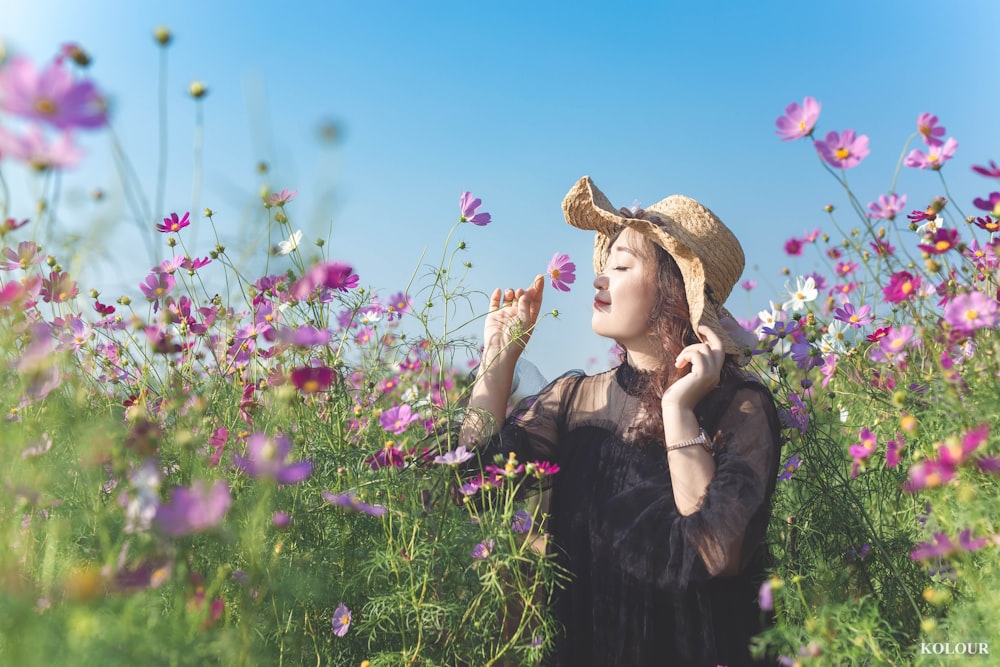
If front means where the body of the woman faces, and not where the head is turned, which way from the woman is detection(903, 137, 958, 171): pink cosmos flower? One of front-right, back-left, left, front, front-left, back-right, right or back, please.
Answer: left

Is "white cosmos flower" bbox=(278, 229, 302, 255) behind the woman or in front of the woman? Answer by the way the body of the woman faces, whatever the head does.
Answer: in front

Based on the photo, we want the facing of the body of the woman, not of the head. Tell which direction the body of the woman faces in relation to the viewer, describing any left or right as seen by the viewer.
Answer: facing the viewer and to the left of the viewer

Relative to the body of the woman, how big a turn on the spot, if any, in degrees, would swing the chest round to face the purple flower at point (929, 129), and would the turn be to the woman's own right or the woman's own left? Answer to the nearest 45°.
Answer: approximately 90° to the woman's own left

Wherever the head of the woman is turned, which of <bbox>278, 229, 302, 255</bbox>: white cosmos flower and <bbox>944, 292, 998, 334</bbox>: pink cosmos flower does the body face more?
the white cosmos flower

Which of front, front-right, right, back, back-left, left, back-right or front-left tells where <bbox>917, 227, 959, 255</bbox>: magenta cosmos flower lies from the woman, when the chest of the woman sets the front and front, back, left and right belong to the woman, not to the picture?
left

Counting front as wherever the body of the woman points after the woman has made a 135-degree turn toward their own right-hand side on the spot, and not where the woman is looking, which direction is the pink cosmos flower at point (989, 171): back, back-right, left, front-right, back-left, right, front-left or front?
back-right

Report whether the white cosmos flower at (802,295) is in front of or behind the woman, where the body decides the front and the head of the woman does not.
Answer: behind

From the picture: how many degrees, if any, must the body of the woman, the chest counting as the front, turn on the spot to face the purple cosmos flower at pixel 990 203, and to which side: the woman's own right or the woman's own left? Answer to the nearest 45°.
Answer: approximately 90° to the woman's own left

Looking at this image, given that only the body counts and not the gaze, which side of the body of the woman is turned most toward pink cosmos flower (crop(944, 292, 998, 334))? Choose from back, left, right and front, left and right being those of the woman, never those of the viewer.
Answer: left

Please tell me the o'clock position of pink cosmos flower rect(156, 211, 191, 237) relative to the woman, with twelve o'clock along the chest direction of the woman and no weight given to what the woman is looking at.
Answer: The pink cosmos flower is roughly at 1 o'clock from the woman.

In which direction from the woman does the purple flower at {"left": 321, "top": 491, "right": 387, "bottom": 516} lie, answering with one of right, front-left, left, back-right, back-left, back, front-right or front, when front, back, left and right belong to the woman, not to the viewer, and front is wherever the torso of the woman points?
front

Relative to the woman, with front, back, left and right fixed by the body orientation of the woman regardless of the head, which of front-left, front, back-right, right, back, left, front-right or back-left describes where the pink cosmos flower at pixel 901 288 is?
left
